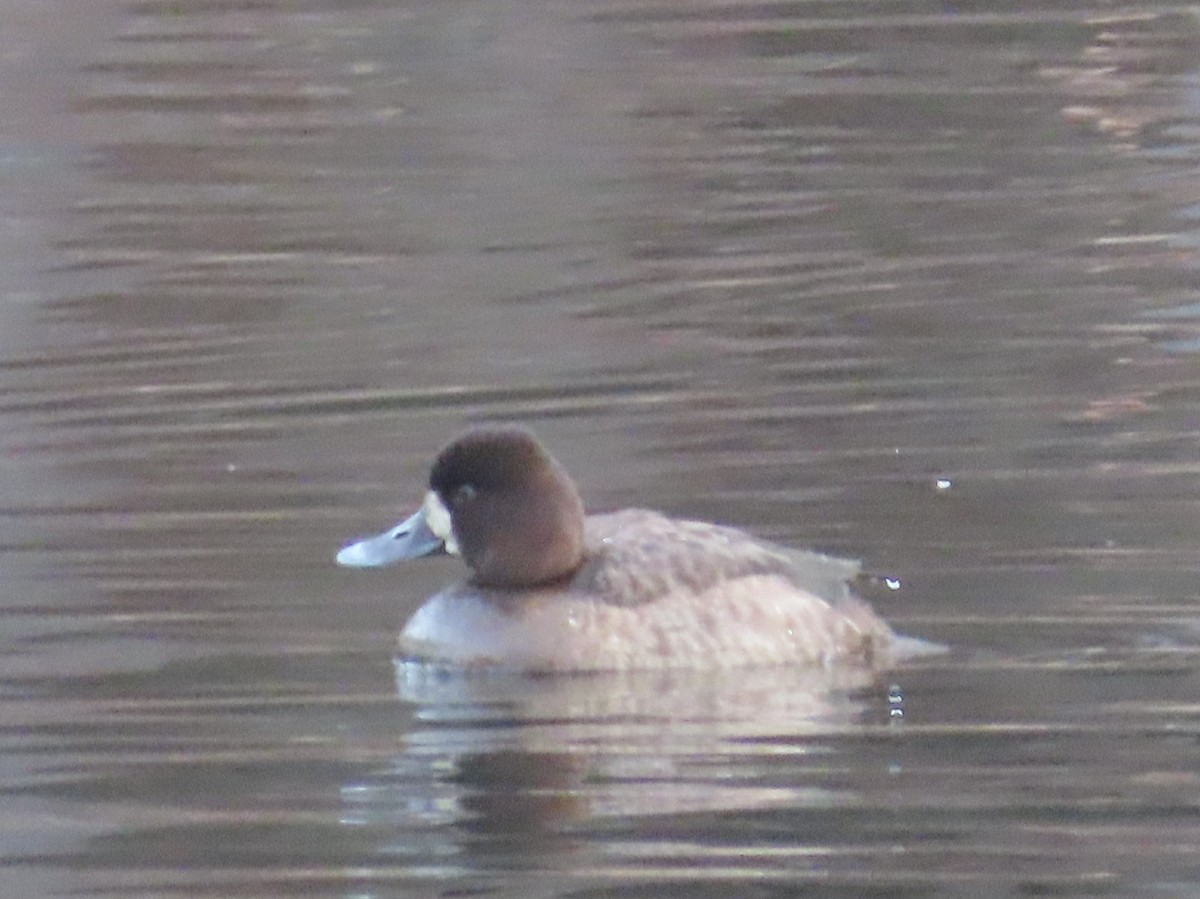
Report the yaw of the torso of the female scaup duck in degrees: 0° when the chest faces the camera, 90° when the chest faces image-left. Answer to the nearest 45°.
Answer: approximately 90°
